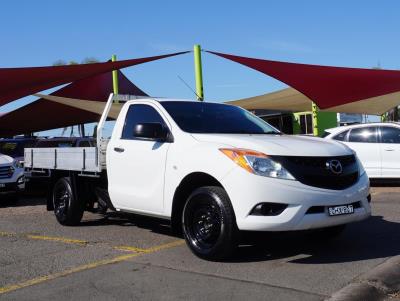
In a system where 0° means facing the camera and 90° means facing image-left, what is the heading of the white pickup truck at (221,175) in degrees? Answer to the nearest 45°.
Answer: approximately 315°

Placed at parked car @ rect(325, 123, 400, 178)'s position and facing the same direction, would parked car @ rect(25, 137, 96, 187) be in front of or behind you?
behind

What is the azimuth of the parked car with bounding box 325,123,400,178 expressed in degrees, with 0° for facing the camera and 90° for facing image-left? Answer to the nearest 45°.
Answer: approximately 270°

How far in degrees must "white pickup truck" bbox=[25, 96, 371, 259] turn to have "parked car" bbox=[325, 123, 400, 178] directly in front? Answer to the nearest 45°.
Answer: approximately 90° to its left

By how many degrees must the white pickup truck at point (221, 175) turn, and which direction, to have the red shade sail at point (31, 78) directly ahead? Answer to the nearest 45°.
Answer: approximately 180°
